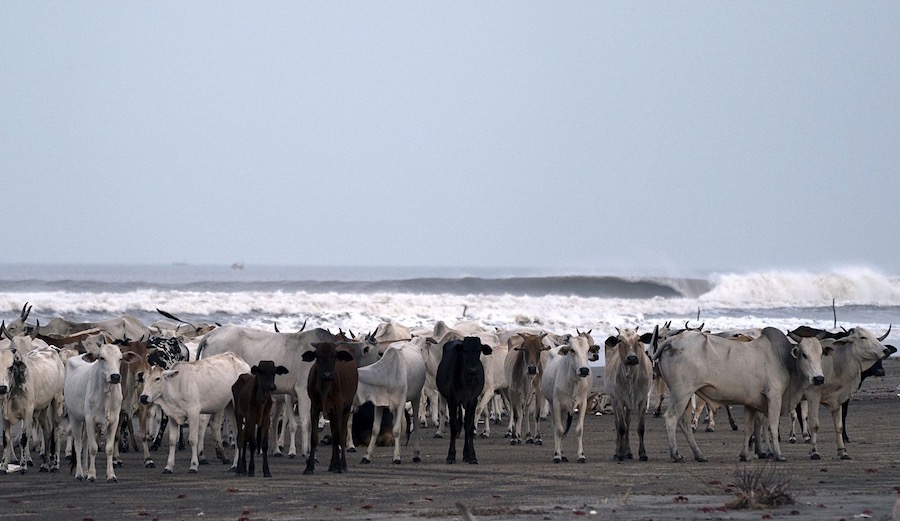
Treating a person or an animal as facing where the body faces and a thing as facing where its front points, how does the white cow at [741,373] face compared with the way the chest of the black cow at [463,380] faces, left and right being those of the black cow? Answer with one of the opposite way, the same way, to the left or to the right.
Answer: to the left

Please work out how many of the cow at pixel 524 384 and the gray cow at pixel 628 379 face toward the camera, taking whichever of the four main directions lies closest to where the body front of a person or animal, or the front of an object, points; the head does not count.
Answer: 2

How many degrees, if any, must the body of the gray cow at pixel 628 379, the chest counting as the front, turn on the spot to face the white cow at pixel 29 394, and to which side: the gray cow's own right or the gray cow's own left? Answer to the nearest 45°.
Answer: approximately 90° to the gray cow's own right

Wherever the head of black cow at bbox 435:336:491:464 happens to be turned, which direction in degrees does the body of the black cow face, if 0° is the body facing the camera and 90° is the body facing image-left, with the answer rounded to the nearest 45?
approximately 0°

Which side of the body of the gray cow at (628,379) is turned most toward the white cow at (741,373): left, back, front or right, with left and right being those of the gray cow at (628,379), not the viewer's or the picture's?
left

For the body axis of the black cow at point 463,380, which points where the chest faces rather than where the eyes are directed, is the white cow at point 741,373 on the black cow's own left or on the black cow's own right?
on the black cow's own left

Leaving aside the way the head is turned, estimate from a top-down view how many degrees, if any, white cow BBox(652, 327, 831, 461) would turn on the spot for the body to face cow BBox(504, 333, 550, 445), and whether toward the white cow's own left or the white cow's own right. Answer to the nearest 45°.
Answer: approximately 135° to the white cow's own left

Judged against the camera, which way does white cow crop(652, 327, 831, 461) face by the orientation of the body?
to the viewer's right

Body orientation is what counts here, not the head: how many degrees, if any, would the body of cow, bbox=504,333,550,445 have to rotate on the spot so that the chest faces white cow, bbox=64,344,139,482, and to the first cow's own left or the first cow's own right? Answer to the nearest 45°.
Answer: approximately 45° to the first cow's own right

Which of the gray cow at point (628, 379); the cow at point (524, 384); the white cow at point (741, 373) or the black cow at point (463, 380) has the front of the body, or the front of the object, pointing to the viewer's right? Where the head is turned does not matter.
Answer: the white cow at point (741, 373)

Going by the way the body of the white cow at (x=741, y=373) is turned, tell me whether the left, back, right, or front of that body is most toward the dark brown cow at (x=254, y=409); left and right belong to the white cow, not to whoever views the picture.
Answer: back

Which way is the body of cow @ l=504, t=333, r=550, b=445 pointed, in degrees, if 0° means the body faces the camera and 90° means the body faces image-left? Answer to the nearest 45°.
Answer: approximately 0°
